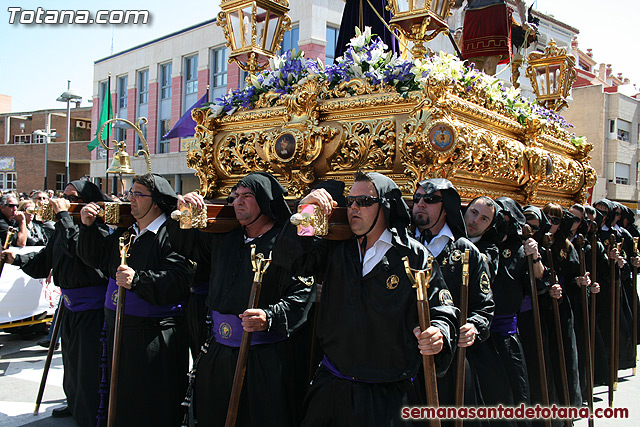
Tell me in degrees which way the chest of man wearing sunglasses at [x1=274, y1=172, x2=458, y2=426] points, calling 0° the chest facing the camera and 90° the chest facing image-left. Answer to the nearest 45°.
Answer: approximately 45°

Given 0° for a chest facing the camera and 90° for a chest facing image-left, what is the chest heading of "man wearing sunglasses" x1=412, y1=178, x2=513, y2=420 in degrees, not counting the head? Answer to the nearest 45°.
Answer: approximately 45°

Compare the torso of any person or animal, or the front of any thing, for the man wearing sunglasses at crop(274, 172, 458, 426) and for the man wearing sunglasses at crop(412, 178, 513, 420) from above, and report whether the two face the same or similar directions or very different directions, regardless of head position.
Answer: same or similar directions

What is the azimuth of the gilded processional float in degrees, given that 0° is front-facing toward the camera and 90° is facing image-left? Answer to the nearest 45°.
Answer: approximately 45°

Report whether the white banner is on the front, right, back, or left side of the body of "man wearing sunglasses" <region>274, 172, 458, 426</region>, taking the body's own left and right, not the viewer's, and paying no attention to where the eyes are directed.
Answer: right

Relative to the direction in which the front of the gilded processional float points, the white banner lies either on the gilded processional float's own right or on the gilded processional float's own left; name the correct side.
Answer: on the gilded processional float's own right

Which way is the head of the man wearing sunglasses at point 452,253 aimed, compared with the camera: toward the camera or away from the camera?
toward the camera

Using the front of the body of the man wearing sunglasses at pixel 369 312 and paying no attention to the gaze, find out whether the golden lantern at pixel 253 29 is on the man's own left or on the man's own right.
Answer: on the man's own right

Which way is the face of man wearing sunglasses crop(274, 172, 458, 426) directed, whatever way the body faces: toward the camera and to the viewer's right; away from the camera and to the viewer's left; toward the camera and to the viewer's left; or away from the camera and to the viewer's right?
toward the camera and to the viewer's left
